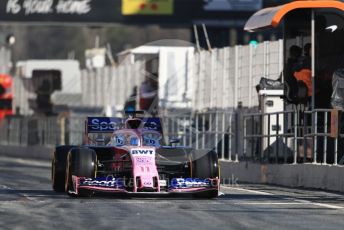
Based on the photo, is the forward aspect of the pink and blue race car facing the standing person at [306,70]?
no

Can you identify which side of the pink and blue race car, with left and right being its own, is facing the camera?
front

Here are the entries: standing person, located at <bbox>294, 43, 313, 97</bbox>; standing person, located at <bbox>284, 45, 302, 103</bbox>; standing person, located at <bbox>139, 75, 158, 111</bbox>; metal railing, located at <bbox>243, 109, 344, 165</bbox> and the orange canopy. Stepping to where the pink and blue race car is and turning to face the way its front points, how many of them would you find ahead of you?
0

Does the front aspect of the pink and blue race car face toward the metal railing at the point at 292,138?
no

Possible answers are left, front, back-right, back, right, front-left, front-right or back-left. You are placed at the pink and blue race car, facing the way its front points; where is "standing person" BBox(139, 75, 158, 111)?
back
